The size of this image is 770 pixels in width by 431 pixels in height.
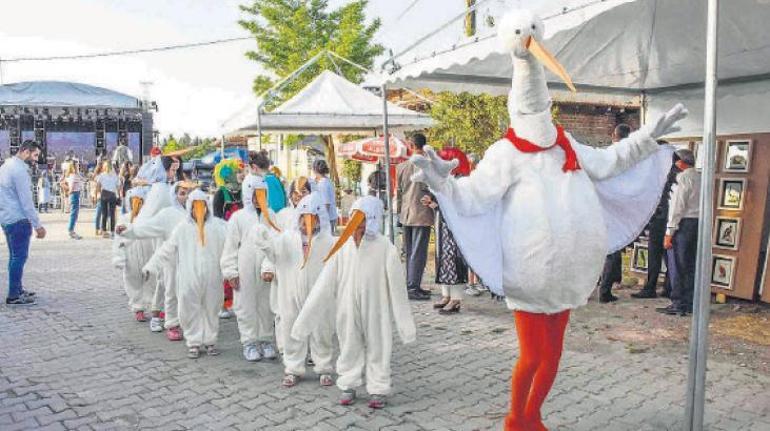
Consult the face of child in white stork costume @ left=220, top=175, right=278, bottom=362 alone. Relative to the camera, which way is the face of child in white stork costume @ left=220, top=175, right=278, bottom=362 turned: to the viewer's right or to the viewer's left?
to the viewer's right

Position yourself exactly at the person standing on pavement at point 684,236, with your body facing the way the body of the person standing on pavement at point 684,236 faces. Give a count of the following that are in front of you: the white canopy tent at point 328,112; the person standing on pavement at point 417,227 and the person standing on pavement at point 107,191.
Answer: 3

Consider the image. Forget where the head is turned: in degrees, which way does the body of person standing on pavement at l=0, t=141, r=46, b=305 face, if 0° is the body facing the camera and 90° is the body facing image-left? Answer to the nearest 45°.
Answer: approximately 270°

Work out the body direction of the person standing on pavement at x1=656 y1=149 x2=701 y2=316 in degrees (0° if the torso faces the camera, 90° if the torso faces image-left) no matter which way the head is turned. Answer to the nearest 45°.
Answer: approximately 90°

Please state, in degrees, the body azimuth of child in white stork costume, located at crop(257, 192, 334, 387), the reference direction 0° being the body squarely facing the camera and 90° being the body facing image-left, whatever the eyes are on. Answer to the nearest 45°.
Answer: approximately 0°

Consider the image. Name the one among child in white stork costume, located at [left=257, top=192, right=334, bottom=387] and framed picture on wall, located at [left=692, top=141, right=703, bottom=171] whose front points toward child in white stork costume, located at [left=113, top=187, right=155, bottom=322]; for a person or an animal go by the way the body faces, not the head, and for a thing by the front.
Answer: the framed picture on wall
